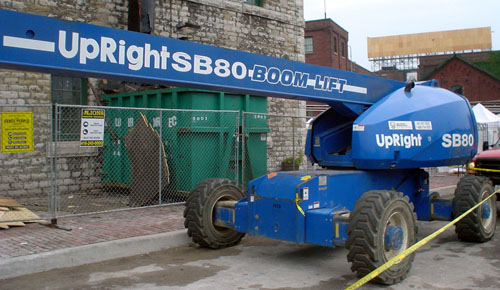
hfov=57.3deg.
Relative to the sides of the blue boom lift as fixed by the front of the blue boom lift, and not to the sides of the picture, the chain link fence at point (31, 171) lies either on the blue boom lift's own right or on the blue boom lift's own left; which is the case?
on the blue boom lift's own right

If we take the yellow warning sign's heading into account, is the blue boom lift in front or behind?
in front

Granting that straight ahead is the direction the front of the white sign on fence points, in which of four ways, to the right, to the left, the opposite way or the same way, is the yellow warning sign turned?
the same way

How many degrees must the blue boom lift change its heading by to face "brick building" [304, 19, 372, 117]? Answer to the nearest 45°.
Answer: approximately 135° to its right

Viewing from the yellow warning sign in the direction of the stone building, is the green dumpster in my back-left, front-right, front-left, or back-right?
front-right

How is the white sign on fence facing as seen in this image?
toward the camera

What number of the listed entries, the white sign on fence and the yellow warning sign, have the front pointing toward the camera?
2

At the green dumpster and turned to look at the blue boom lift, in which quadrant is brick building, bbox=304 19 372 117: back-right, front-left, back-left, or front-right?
back-left

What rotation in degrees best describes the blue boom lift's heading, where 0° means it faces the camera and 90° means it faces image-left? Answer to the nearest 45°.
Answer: approximately 45°

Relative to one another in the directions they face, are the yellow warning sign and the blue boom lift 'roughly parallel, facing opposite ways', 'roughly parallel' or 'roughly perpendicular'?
roughly perpendicular

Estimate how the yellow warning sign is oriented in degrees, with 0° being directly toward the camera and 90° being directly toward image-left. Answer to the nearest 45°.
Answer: approximately 0°
